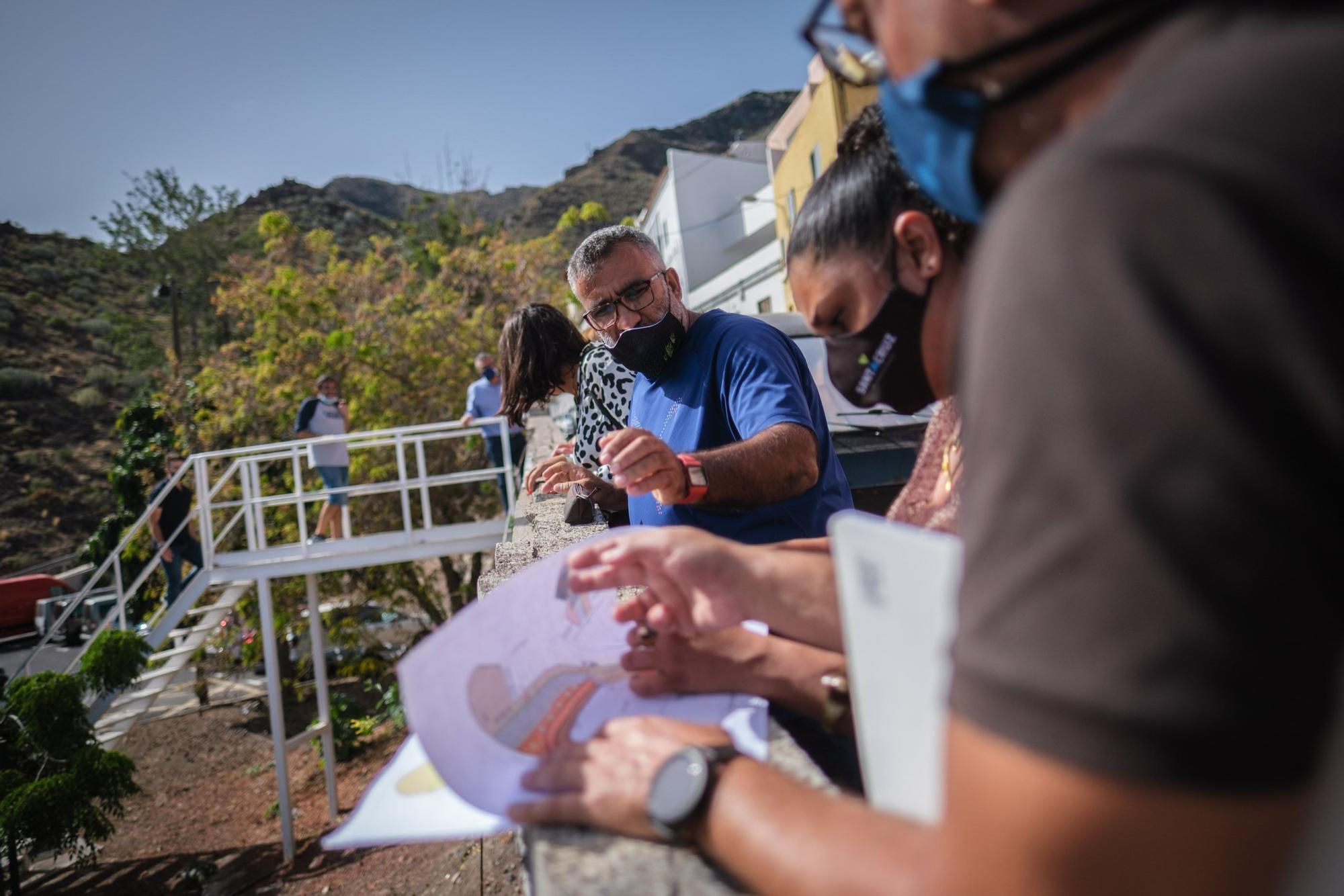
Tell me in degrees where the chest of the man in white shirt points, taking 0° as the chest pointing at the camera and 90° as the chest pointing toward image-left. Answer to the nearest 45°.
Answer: approximately 0°

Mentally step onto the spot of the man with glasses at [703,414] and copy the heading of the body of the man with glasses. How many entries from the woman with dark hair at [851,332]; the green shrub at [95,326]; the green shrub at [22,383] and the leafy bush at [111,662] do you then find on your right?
3

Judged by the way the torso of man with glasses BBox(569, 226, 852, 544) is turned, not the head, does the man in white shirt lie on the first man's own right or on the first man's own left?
on the first man's own right

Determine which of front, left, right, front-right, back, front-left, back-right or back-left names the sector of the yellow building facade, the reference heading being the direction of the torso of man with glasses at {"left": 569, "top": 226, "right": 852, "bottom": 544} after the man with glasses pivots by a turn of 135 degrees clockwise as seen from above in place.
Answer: front

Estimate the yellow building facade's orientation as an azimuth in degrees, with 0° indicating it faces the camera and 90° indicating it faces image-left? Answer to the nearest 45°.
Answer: approximately 45°

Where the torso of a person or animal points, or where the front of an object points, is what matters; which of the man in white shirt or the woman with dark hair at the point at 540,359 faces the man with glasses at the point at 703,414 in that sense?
the man in white shirt

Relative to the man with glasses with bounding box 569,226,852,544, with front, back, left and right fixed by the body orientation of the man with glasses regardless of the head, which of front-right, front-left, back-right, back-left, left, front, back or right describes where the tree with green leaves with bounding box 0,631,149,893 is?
right

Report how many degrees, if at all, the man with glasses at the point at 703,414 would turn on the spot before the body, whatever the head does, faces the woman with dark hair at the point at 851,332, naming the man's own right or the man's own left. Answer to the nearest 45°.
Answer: approximately 45° to the man's own left

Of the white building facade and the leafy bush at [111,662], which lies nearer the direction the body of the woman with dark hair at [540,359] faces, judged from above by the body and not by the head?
the leafy bush

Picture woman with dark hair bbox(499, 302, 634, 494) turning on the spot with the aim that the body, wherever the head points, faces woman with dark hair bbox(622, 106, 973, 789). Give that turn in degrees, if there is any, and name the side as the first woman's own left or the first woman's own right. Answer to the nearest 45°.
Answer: approximately 90° to the first woman's own left
